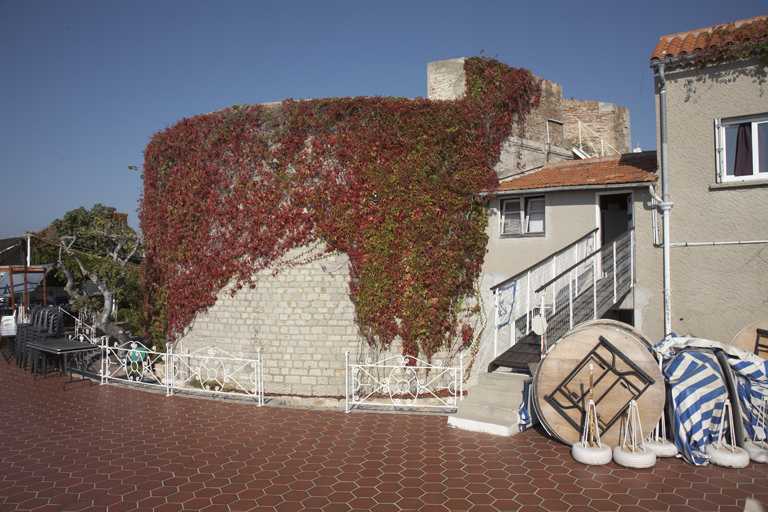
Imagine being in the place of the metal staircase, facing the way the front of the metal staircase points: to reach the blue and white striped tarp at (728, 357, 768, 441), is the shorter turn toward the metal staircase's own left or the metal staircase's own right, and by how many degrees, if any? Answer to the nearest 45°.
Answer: approximately 90° to the metal staircase's own left

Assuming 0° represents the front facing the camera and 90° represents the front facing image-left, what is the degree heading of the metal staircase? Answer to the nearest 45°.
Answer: approximately 45°

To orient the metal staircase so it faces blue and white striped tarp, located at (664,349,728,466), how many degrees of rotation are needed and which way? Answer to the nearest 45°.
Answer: approximately 90° to its left
